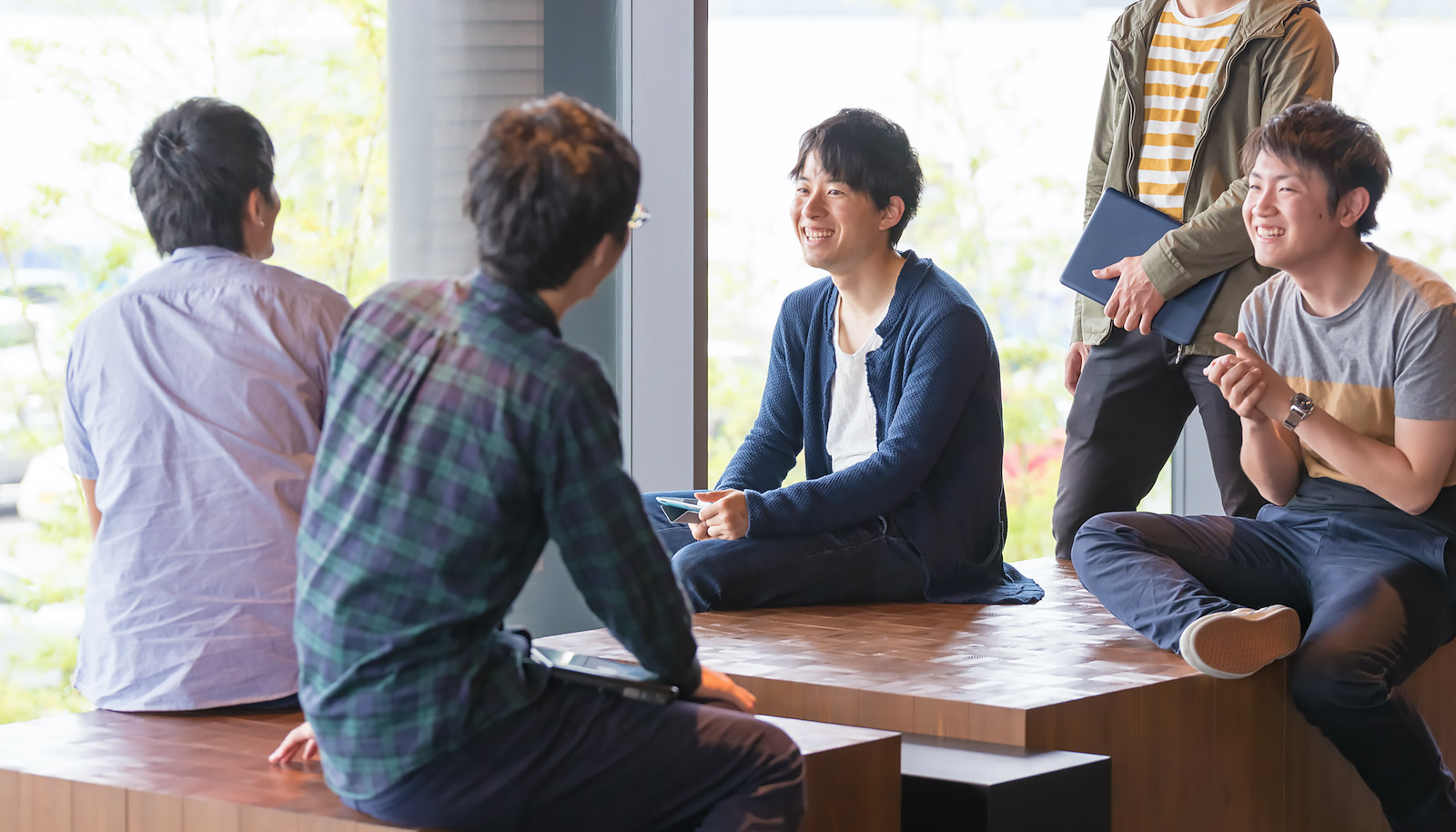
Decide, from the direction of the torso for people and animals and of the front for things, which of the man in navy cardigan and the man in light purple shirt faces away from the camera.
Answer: the man in light purple shirt

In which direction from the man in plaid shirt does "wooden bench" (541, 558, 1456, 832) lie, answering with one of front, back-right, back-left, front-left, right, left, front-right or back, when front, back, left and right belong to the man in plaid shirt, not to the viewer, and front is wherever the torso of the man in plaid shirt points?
front

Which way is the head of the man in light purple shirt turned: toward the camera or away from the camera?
away from the camera

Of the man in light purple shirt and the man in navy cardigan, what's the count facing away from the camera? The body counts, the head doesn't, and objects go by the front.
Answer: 1

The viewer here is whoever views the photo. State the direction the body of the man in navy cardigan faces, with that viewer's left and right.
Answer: facing the viewer and to the left of the viewer

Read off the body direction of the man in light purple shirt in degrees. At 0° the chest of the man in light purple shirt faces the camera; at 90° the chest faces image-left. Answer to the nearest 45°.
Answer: approximately 180°

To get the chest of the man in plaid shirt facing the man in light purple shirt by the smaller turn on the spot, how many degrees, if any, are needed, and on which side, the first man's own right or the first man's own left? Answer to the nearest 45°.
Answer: approximately 90° to the first man's own left

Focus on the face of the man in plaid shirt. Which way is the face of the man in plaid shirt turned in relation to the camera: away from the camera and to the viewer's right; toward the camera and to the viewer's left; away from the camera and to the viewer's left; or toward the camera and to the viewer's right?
away from the camera and to the viewer's right

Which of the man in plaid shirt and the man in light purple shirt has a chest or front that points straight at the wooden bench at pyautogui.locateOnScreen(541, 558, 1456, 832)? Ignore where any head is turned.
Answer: the man in plaid shirt

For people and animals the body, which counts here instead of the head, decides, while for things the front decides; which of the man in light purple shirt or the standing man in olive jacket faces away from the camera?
the man in light purple shirt

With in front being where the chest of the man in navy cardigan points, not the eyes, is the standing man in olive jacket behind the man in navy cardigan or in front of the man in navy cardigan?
behind

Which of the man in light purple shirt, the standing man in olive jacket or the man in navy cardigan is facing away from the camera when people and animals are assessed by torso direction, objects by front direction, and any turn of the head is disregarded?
the man in light purple shirt

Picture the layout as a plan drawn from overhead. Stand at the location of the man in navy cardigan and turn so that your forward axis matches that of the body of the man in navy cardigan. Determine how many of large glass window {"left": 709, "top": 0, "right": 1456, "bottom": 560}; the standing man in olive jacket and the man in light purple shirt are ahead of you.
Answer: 1
